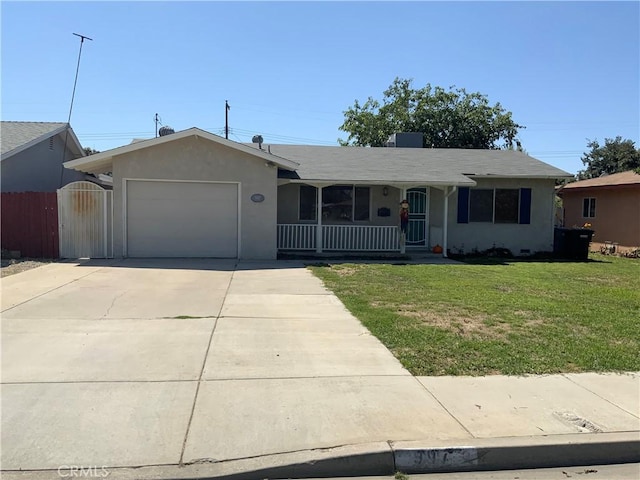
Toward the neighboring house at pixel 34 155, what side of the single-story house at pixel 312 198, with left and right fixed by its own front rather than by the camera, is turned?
right

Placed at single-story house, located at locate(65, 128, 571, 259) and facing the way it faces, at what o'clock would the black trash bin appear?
The black trash bin is roughly at 9 o'clock from the single-story house.

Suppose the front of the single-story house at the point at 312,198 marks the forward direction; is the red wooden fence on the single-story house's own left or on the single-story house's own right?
on the single-story house's own right

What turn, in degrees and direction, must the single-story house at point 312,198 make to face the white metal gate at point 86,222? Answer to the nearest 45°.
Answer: approximately 90° to its right

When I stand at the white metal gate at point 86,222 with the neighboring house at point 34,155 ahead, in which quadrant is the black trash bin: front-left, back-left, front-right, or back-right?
back-right

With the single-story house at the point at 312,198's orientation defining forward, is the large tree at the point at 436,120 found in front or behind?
behind

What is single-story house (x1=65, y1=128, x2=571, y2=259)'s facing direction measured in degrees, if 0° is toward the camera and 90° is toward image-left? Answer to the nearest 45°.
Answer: approximately 0°
